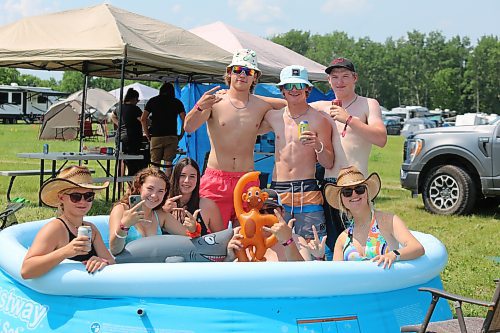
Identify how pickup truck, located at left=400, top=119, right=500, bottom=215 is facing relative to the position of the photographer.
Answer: facing to the left of the viewer

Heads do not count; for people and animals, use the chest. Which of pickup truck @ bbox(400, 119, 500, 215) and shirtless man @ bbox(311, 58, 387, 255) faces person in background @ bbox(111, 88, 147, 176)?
the pickup truck

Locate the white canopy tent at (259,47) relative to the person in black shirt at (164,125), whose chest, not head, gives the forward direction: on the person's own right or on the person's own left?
on the person's own right

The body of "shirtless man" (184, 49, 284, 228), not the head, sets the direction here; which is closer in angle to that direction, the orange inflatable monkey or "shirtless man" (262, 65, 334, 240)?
the orange inflatable monkey

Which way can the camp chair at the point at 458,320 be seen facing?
to the viewer's left

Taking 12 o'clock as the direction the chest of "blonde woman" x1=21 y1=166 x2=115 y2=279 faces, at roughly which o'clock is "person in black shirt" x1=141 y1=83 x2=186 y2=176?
The person in black shirt is roughly at 8 o'clock from the blonde woman.

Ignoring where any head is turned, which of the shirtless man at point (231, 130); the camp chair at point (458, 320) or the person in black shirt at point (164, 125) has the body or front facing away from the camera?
the person in black shirt

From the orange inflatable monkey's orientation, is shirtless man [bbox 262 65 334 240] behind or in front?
behind

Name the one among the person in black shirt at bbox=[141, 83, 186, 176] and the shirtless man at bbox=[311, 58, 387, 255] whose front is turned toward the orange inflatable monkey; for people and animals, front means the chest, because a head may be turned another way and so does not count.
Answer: the shirtless man

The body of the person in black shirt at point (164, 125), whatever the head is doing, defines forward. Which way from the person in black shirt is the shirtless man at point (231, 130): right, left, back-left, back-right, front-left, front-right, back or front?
back

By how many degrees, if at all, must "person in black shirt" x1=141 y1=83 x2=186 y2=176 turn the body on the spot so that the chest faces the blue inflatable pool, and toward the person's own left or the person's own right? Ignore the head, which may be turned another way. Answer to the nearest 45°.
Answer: approximately 180°

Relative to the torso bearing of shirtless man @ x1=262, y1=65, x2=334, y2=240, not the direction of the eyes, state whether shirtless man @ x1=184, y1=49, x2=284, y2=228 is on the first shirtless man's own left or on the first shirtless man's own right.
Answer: on the first shirtless man's own right
